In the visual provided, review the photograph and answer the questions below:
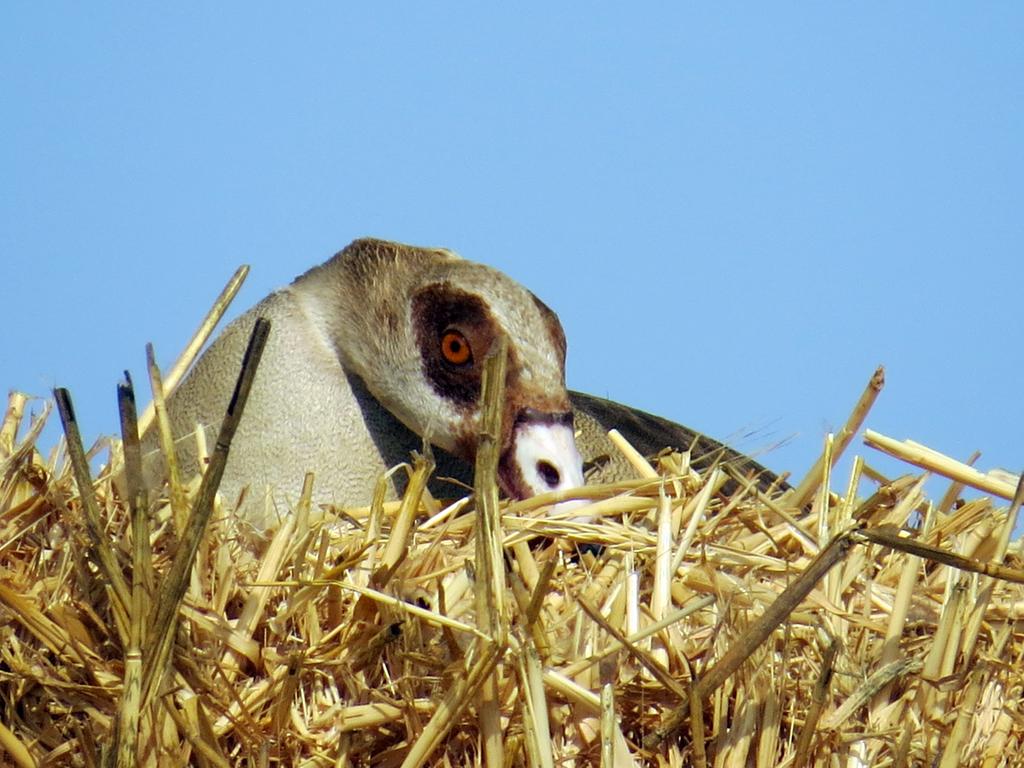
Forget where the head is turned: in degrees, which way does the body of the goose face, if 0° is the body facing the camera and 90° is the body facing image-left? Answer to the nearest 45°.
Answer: approximately 45°
